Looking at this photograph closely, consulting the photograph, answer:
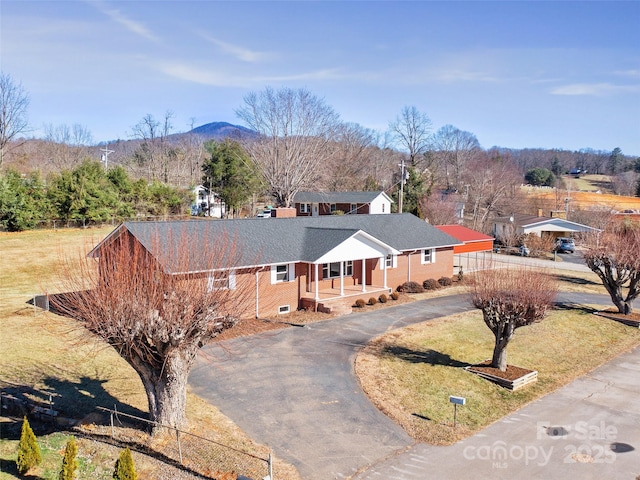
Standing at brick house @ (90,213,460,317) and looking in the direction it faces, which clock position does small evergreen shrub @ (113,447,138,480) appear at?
The small evergreen shrub is roughly at 2 o'clock from the brick house.

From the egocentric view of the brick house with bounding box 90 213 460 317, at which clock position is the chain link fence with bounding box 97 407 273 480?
The chain link fence is roughly at 2 o'clock from the brick house.

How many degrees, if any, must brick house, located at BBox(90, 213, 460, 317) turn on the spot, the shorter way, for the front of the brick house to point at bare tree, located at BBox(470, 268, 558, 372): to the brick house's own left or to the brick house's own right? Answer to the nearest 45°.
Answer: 0° — it already faces it

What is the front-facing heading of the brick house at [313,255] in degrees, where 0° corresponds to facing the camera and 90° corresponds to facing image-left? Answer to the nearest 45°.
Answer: approximately 315°

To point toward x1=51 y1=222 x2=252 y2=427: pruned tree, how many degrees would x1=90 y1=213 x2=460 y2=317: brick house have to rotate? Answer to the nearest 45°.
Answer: approximately 45° to its right

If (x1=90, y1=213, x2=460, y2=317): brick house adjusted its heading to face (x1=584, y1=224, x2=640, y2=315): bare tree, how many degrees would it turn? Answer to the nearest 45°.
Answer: approximately 45° to its left

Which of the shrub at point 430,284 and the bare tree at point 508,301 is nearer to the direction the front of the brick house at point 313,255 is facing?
the bare tree
